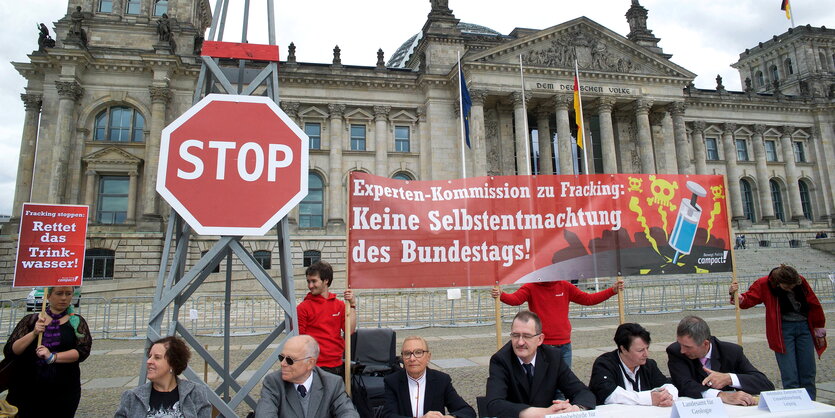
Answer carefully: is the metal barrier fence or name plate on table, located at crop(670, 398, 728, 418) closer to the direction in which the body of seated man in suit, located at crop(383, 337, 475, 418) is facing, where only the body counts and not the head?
the name plate on table

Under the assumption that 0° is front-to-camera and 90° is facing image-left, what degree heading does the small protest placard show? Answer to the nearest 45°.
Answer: approximately 0°

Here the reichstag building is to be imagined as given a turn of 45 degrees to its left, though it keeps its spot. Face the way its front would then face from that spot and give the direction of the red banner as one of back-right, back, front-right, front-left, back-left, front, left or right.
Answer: right

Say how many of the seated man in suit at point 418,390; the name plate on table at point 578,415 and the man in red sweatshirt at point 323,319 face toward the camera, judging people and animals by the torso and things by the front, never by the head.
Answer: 3

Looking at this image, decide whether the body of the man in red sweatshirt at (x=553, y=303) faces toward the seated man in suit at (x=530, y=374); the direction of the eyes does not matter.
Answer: yes

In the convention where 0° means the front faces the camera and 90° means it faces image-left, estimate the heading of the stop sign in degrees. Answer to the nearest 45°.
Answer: approximately 0°

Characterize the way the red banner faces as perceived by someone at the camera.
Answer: facing the viewer

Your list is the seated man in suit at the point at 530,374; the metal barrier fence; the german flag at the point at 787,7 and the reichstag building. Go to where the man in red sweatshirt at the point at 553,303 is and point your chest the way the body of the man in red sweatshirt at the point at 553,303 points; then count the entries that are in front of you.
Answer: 1

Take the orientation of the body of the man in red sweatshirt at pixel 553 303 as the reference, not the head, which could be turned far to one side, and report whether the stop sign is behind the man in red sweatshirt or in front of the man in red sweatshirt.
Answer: in front

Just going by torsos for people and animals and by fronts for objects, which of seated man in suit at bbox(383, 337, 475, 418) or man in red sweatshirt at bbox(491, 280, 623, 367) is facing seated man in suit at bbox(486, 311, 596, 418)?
the man in red sweatshirt

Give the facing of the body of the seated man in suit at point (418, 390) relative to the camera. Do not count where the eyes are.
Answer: toward the camera

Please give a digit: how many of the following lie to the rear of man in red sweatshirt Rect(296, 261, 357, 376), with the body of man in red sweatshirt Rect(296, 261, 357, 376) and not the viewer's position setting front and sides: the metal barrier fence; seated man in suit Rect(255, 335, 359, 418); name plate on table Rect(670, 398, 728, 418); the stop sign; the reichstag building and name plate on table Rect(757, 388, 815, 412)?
2

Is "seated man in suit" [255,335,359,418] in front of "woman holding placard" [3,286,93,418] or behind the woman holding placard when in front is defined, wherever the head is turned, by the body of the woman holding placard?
in front

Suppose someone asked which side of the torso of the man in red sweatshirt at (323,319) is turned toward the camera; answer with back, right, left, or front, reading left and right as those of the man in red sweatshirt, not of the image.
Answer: front

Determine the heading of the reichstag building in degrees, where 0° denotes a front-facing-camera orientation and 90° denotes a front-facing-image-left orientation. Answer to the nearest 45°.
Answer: approximately 315°

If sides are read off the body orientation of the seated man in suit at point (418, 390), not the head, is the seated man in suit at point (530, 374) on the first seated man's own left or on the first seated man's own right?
on the first seated man's own left
